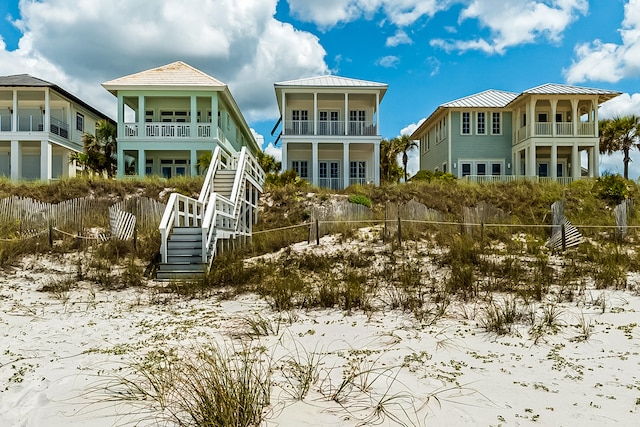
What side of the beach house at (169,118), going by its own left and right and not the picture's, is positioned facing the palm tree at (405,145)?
left

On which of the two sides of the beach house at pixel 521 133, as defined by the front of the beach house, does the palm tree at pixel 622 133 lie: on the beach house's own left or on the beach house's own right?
on the beach house's own left

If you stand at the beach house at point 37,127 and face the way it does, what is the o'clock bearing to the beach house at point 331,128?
the beach house at point 331,128 is roughly at 10 o'clock from the beach house at point 37,127.

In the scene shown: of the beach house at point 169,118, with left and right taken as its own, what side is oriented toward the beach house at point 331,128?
left

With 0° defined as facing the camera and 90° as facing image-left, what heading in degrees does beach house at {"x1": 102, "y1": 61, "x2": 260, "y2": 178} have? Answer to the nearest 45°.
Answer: approximately 0°

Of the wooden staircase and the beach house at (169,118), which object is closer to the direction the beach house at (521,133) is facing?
the wooden staircase

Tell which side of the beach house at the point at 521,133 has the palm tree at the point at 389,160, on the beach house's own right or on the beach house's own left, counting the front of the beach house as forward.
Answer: on the beach house's own right

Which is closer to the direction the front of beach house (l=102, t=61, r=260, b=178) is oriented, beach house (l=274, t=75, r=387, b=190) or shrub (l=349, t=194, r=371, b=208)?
the shrub

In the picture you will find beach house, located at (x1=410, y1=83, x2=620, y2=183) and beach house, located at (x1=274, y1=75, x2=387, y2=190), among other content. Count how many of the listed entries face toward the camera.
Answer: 2
